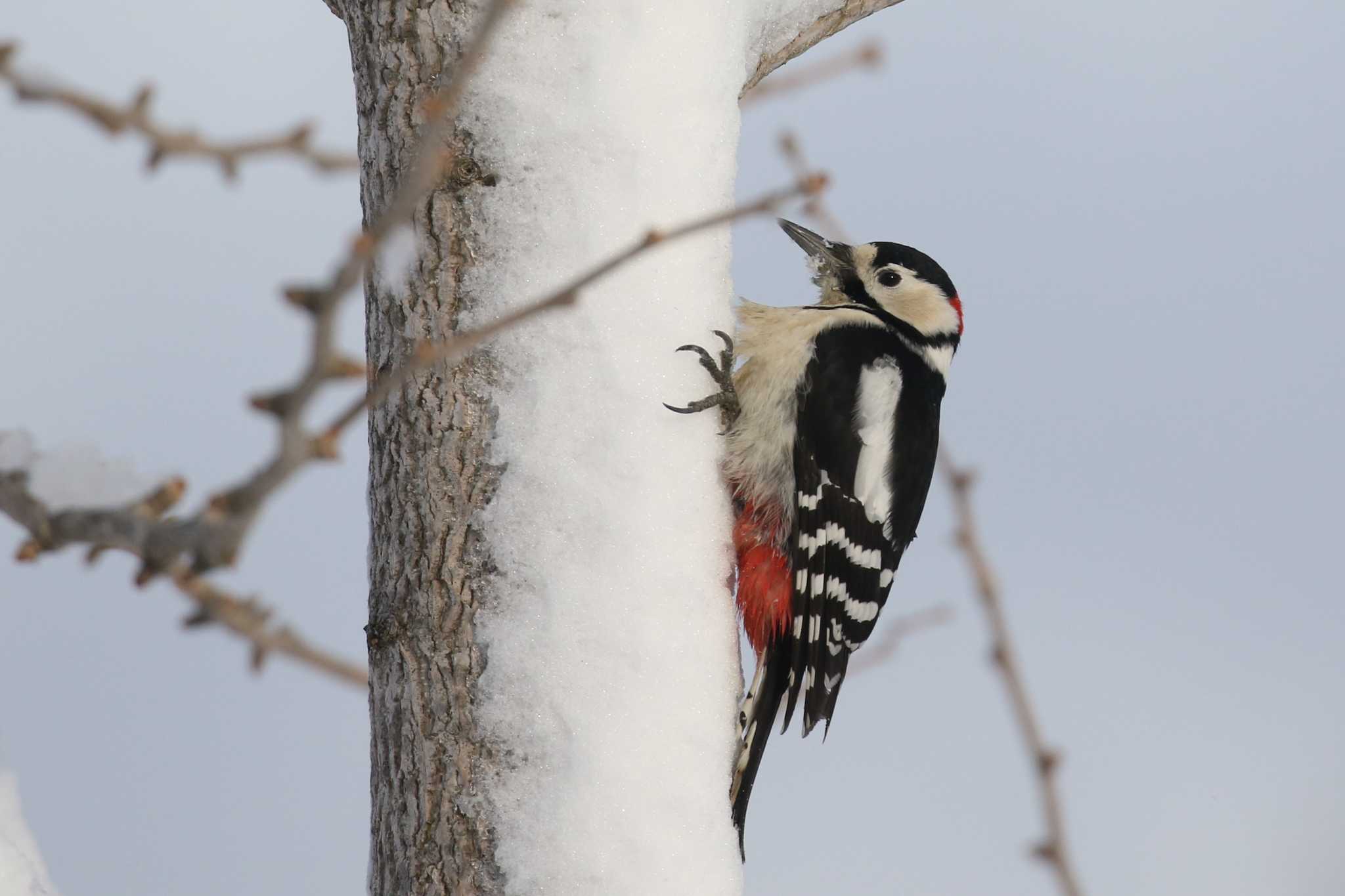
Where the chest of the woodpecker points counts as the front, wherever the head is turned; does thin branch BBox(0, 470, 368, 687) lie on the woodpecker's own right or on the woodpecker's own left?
on the woodpecker's own left

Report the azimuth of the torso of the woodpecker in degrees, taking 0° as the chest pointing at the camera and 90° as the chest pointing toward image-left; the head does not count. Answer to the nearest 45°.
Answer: approximately 90°

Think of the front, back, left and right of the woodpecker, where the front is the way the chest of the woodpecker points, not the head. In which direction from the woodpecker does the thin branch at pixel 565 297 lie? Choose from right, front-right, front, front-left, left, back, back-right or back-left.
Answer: left
